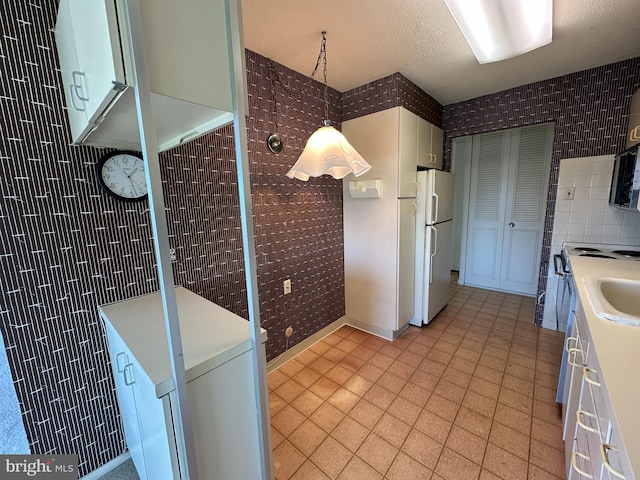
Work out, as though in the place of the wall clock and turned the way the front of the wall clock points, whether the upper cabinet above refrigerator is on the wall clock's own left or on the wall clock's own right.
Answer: on the wall clock's own left

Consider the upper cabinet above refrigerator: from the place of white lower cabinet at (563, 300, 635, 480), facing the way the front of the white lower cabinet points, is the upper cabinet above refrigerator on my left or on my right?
on my right

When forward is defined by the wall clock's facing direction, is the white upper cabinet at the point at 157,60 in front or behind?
in front

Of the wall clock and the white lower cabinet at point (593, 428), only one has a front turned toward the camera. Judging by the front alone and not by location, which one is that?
the wall clock

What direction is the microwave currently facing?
to the viewer's left

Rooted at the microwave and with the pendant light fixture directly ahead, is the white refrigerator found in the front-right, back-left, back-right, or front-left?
front-right

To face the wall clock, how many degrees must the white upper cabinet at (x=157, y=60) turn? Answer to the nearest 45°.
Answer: approximately 135° to its right

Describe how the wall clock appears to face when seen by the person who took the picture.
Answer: facing the viewer

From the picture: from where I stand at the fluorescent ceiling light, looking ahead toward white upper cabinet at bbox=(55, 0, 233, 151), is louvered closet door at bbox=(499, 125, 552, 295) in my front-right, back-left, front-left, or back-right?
back-right

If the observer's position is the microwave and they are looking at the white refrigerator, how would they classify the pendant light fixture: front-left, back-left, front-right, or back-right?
front-left

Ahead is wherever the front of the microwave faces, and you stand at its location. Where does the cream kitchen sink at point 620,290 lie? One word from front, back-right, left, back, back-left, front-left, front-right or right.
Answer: left

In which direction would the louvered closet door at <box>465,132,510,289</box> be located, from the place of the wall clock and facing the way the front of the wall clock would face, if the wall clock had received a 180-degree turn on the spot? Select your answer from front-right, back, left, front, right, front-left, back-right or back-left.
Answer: right

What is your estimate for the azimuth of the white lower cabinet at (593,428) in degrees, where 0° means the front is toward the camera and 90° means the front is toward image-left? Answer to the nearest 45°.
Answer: approximately 90°

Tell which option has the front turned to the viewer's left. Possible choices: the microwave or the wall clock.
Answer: the microwave
